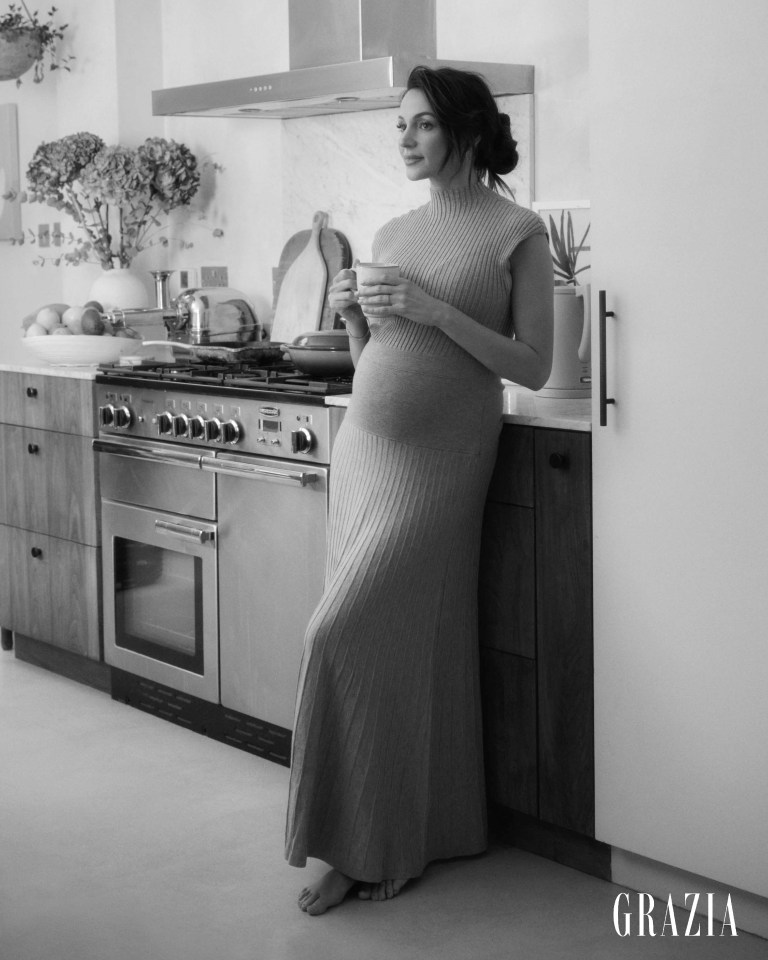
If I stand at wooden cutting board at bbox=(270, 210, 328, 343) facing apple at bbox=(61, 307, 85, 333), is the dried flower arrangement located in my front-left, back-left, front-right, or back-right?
front-right

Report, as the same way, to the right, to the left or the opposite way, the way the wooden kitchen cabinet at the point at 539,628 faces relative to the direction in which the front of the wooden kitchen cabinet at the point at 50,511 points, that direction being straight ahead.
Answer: the same way

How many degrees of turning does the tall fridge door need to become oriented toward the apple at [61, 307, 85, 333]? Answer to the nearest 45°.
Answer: approximately 90° to its right

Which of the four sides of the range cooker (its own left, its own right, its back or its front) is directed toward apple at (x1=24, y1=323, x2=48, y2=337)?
right

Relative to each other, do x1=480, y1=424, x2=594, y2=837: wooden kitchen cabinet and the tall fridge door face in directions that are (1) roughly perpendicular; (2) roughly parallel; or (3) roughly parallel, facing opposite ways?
roughly parallel

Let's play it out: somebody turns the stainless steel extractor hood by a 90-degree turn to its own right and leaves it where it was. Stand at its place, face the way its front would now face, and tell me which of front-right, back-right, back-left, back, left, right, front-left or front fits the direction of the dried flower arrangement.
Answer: front

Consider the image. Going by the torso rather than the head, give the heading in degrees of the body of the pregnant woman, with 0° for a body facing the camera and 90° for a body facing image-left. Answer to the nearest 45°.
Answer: approximately 45°

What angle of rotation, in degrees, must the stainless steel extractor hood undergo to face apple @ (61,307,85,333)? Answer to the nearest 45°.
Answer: approximately 90° to its right

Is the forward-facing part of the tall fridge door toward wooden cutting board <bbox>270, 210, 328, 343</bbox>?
no

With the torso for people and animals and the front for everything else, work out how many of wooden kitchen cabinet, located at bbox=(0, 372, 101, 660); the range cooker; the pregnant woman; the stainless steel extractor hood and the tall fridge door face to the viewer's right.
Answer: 0

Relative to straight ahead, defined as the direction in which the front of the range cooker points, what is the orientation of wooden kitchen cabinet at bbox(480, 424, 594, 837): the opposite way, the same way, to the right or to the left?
the same way

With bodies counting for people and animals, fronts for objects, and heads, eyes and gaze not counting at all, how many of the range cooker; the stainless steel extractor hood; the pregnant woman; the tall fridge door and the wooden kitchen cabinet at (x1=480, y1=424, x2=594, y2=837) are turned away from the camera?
0

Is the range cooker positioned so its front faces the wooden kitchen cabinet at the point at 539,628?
no

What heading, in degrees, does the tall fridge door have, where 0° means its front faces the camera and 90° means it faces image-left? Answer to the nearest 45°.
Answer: approximately 45°

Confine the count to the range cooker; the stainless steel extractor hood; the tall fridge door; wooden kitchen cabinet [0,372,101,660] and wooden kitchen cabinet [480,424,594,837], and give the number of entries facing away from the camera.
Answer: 0

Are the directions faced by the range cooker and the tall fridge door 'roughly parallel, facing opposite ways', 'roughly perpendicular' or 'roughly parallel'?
roughly parallel
